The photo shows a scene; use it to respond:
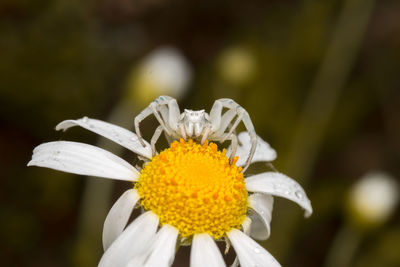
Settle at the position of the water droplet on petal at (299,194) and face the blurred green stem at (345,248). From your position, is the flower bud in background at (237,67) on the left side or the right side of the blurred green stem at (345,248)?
left

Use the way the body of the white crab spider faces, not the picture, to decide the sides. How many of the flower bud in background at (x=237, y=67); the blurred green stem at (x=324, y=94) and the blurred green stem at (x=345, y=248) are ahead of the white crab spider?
0

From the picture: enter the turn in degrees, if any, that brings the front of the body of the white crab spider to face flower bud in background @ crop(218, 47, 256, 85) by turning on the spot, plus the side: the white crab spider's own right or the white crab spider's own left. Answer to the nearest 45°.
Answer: approximately 180°

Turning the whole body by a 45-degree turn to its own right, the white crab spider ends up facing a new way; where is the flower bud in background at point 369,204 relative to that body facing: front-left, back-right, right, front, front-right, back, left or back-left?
back

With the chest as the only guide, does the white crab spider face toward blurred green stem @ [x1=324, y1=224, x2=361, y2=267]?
no

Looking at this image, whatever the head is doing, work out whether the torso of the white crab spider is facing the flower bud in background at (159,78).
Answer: no

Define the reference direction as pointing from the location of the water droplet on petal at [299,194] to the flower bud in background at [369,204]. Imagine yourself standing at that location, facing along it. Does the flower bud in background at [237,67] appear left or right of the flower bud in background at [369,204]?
left

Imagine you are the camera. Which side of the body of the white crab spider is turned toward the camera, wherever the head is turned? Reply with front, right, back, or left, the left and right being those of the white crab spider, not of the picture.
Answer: front

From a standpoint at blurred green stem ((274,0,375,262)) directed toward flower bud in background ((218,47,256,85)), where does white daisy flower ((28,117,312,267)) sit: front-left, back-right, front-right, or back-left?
front-left

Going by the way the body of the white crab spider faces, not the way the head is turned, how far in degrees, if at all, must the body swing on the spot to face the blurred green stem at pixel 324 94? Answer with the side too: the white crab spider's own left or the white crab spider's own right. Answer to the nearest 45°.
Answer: approximately 180°
